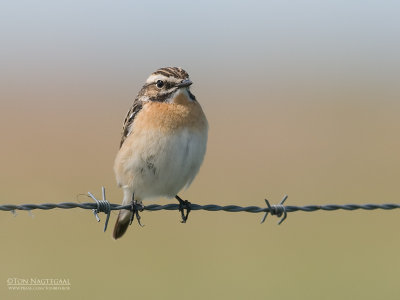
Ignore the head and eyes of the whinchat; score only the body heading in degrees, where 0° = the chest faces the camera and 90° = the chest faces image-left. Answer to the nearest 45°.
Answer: approximately 315°
